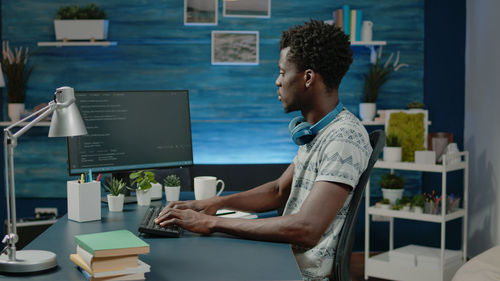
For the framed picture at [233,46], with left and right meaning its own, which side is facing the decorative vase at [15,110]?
right

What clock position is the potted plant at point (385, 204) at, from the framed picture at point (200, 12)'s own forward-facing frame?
The potted plant is roughly at 10 o'clock from the framed picture.

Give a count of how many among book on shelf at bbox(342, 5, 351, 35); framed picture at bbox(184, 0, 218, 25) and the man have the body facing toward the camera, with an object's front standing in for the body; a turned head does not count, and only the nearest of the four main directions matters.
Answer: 2

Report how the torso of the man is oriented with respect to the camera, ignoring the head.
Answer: to the viewer's left

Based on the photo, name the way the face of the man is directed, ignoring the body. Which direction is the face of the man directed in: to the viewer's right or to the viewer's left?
to the viewer's left

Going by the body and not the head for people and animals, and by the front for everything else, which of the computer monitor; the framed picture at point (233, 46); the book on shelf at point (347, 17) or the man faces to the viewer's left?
the man

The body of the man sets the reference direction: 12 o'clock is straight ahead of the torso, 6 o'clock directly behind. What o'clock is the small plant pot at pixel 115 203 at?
The small plant pot is roughly at 1 o'clock from the man.

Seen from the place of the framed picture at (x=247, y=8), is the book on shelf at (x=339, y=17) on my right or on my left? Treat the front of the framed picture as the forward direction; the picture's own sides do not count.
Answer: on my left

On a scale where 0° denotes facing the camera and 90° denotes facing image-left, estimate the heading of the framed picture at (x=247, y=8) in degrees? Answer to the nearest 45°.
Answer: approximately 0°

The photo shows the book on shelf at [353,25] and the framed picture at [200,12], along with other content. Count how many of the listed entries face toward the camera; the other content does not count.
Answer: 2

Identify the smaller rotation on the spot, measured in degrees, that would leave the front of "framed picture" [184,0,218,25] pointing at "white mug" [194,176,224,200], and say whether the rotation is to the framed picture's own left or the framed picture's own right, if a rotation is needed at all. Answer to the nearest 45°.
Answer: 0° — it already faces it

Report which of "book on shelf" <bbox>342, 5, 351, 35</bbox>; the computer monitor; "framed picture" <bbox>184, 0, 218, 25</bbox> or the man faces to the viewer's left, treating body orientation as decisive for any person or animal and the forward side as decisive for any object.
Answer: the man
